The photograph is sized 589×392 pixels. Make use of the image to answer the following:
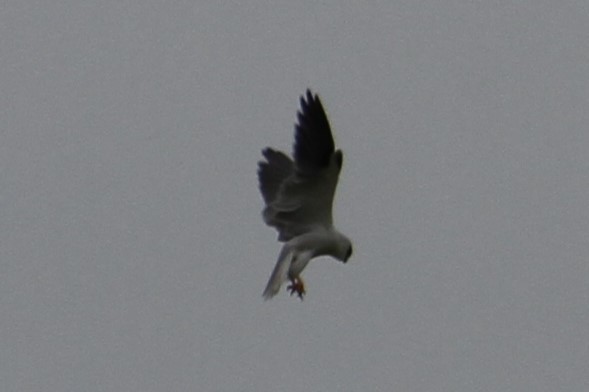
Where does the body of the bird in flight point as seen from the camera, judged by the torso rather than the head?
to the viewer's right
